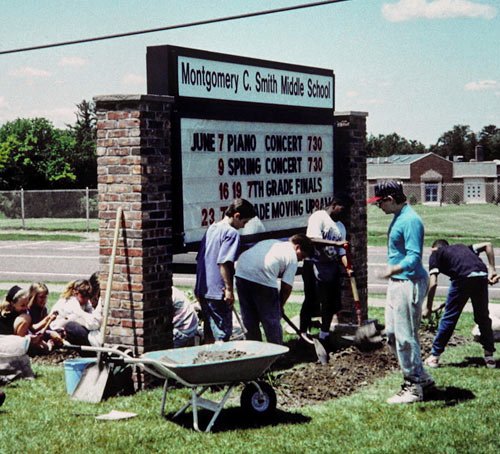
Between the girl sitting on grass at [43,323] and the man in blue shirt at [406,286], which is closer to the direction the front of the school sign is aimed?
the man in blue shirt

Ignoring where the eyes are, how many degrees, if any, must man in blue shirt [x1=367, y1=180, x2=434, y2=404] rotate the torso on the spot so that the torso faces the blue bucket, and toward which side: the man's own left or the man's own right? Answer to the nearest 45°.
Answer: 0° — they already face it

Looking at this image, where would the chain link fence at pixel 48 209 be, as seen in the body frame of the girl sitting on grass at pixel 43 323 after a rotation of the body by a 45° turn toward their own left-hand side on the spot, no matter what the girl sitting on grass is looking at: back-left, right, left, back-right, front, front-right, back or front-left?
left

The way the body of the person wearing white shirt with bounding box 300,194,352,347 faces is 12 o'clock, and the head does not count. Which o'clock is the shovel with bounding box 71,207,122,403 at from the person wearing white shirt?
The shovel is roughly at 3 o'clock from the person wearing white shirt.

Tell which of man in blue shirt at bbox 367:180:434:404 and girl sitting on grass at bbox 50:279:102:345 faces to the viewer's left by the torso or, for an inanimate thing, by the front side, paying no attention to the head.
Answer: the man in blue shirt

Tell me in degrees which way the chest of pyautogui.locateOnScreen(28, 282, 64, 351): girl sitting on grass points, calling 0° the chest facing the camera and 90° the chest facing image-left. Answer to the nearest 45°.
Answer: approximately 315°

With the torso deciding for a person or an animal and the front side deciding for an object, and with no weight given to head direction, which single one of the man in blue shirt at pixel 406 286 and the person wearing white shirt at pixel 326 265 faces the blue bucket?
the man in blue shirt

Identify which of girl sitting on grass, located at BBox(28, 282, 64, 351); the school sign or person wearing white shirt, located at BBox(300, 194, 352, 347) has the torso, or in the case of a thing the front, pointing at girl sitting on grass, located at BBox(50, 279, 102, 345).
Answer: girl sitting on grass, located at BBox(28, 282, 64, 351)
